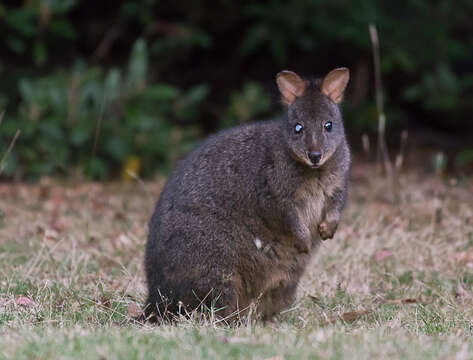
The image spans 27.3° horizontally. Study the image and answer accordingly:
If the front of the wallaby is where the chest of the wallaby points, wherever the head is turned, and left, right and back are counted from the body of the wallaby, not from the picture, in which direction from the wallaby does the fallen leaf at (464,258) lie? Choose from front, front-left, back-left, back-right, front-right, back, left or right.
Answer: left

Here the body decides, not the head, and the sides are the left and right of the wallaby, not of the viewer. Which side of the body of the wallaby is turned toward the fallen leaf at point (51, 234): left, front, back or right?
back

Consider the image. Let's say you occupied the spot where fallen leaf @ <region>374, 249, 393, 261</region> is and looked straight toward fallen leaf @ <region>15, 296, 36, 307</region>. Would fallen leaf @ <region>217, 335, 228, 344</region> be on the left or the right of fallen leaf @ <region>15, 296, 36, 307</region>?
left

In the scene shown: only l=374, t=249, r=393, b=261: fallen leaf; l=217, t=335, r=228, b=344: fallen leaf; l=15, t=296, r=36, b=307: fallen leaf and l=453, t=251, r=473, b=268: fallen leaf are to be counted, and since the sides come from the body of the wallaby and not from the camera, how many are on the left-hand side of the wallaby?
2

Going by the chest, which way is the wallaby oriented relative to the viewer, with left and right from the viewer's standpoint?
facing the viewer and to the right of the viewer

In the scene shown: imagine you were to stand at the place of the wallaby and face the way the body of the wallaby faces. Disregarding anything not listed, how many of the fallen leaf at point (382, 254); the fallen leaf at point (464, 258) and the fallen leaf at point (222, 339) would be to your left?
2

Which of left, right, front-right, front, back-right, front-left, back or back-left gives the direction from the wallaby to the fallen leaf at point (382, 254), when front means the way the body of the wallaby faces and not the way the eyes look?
left

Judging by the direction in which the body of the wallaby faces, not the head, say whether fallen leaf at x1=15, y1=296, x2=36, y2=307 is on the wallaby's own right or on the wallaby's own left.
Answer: on the wallaby's own right

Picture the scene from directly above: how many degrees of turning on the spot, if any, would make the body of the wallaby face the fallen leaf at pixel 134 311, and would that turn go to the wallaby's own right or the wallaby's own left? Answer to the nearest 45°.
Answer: approximately 135° to the wallaby's own right
